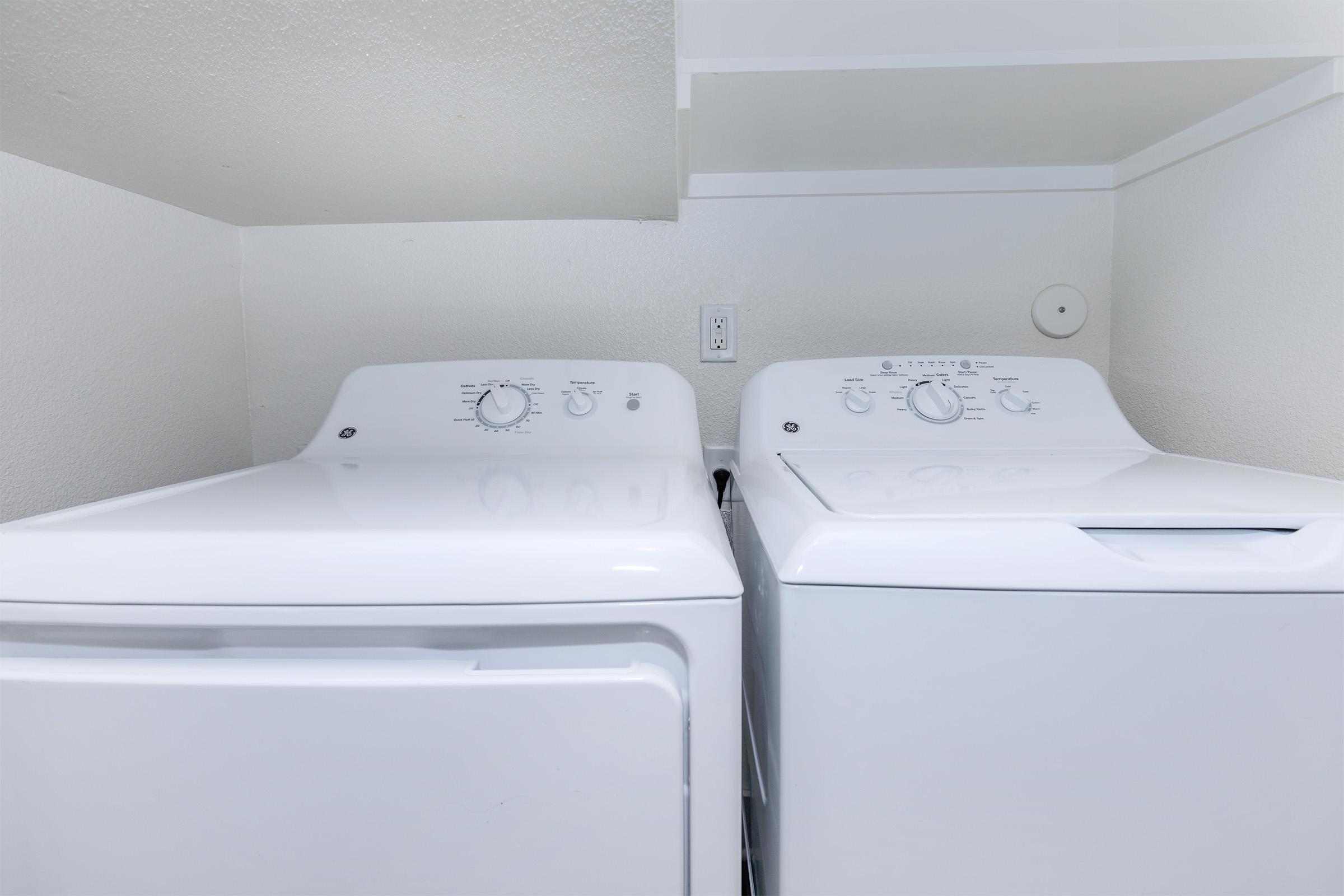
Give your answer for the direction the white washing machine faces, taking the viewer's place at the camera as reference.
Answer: facing the viewer

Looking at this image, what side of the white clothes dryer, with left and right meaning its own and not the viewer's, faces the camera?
front

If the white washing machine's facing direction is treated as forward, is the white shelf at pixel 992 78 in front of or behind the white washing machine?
behind

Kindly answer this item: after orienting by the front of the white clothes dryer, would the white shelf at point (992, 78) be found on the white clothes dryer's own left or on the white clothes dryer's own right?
on the white clothes dryer's own left

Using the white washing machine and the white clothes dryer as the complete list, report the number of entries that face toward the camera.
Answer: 2
